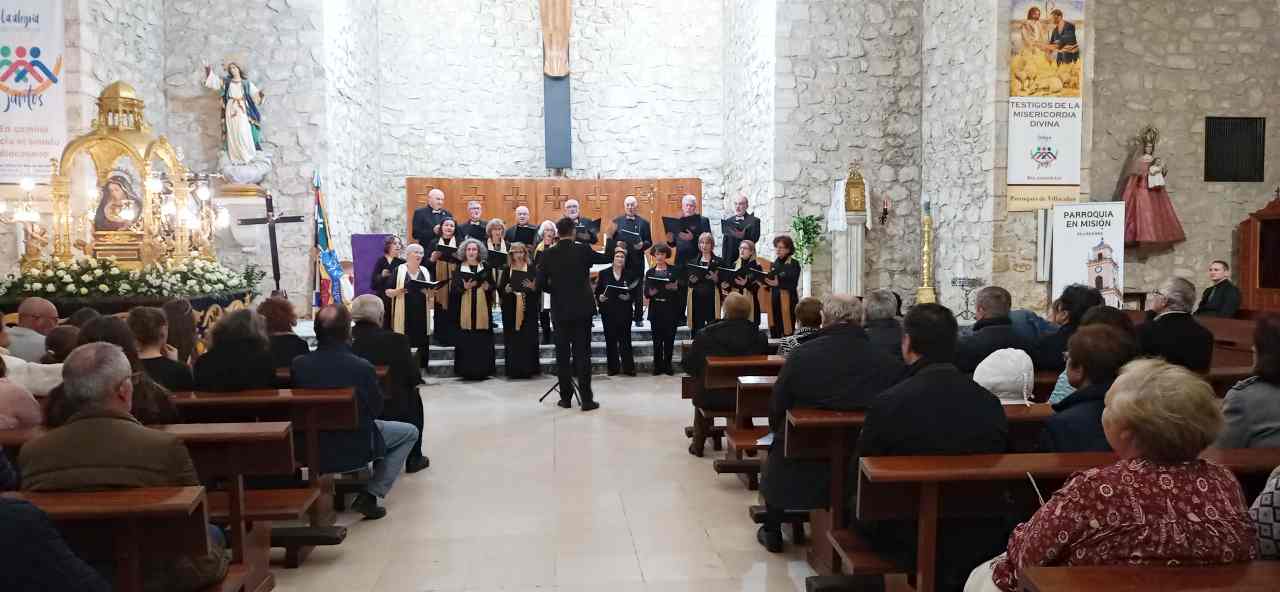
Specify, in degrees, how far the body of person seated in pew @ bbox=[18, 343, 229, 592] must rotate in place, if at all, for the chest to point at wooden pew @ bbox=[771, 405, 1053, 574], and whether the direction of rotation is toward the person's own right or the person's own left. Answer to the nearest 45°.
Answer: approximately 90° to the person's own right

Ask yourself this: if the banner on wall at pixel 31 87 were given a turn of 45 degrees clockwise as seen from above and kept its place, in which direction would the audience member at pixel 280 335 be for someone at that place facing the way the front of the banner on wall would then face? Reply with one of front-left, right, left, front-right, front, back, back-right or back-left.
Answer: front-left

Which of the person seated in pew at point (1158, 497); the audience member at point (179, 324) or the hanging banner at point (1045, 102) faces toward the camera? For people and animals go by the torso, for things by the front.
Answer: the hanging banner

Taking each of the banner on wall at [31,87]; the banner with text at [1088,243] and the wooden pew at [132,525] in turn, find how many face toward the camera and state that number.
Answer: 2

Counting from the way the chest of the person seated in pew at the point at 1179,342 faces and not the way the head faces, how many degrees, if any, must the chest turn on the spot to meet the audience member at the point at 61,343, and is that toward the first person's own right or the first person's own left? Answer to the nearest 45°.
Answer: approximately 90° to the first person's own left

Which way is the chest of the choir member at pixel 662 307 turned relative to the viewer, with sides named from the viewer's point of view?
facing the viewer

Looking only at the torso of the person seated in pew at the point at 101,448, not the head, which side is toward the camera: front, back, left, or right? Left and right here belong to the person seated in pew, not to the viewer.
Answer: back

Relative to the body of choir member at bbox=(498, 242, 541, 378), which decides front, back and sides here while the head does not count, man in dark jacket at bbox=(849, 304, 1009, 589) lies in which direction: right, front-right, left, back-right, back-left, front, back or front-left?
front

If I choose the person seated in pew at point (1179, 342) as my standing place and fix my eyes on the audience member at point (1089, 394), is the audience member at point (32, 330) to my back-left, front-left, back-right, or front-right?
front-right

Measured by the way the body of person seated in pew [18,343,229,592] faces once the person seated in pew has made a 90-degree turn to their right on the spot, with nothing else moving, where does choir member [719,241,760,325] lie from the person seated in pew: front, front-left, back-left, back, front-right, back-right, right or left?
front-left

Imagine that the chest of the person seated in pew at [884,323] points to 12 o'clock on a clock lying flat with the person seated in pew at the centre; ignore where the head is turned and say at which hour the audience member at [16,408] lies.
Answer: The audience member is roughly at 9 o'clock from the person seated in pew.

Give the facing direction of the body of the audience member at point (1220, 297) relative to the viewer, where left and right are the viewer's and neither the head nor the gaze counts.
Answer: facing the viewer and to the left of the viewer

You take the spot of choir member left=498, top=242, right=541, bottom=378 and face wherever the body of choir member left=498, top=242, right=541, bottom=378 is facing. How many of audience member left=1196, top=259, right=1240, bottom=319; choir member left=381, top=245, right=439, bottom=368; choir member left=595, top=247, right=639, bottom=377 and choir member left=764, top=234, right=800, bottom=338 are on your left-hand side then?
3

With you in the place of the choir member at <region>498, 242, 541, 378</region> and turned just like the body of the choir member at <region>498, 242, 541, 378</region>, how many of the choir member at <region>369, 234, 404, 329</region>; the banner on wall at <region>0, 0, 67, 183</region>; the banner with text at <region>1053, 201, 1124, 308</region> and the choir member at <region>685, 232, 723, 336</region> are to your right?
2

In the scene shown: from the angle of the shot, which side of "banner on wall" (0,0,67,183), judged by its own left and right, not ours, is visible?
front

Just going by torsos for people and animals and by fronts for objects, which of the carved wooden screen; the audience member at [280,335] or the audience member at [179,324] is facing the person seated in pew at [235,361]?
the carved wooden screen

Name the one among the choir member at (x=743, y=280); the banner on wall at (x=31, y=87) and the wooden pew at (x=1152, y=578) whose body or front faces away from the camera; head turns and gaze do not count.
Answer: the wooden pew
